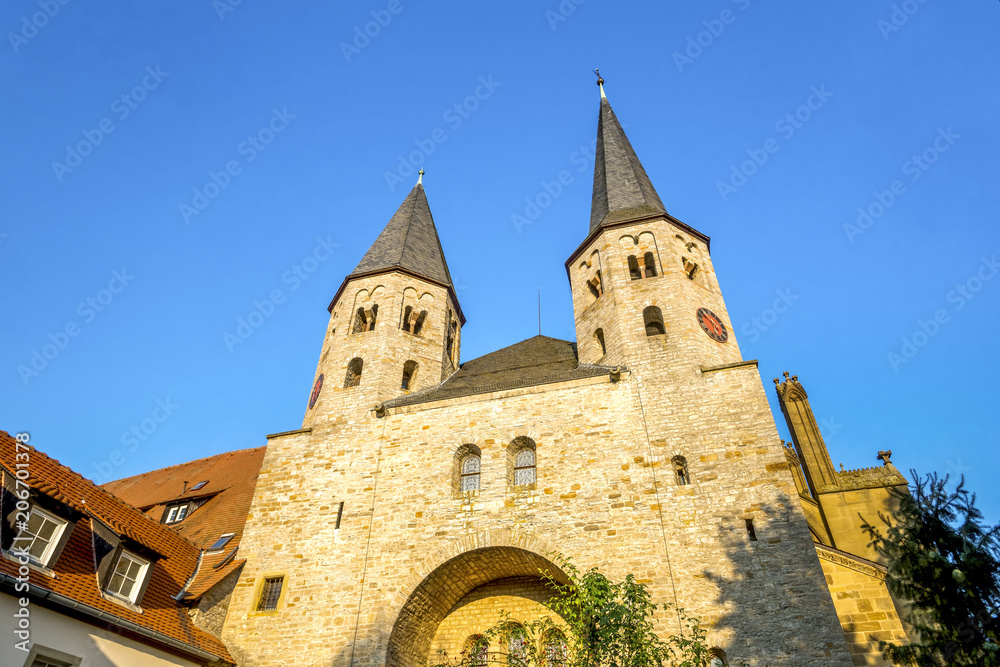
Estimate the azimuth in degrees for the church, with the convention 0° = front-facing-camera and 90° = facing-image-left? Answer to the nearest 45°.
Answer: approximately 0°

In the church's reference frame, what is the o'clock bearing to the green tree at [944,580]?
The green tree is roughly at 10 o'clock from the church.
